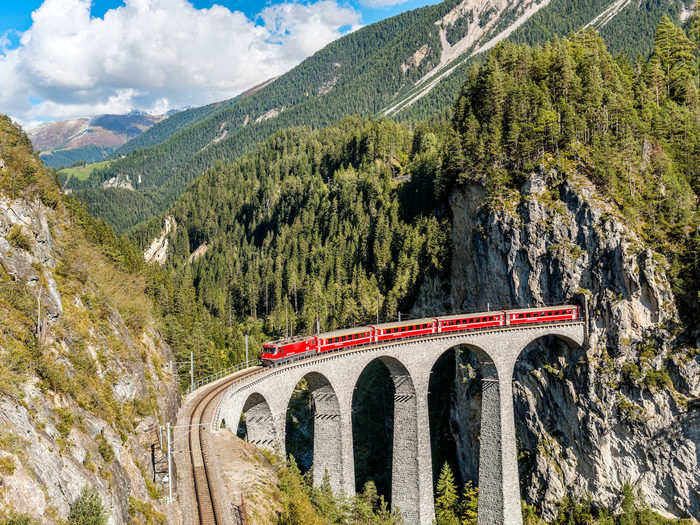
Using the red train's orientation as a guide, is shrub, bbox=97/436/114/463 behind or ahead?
ahead

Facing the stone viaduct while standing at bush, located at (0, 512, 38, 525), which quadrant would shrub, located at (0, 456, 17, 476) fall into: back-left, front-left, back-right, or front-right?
front-left

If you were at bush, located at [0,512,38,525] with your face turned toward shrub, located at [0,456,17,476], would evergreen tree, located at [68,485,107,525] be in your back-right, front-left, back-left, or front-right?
front-right

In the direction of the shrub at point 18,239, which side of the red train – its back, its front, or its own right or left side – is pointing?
front

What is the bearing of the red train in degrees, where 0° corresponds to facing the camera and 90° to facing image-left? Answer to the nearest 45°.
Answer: approximately 45°

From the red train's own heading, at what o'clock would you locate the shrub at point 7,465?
The shrub is roughly at 11 o'clock from the red train.

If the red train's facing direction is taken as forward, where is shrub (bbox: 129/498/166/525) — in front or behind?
in front

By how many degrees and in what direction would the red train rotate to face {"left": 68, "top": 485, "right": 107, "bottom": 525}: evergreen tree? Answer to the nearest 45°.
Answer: approximately 45° to its left
